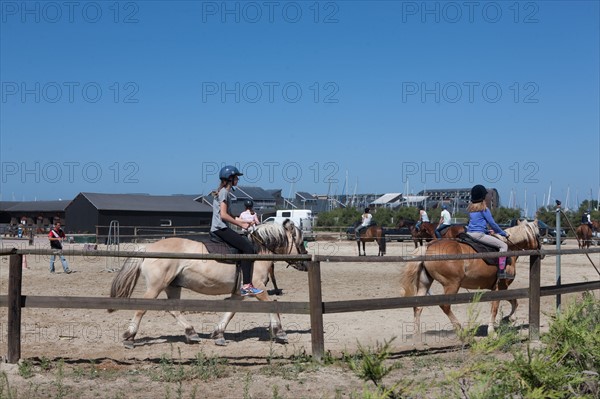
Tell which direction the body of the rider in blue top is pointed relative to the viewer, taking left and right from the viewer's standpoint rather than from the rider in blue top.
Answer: facing away from the viewer and to the right of the viewer

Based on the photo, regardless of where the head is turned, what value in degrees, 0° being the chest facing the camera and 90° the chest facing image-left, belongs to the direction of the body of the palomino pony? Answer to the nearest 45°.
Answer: approximately 270°

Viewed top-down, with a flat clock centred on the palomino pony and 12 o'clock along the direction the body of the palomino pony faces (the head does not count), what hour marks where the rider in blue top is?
The rider in blue top is roughly at 12 o'clock from the palomino pony.

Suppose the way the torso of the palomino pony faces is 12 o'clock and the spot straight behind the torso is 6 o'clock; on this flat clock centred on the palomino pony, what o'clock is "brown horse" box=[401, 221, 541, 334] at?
The brown horse is roughly at 12 o'clock from the palomino pony.

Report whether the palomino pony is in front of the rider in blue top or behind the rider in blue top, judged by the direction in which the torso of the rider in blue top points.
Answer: behind
